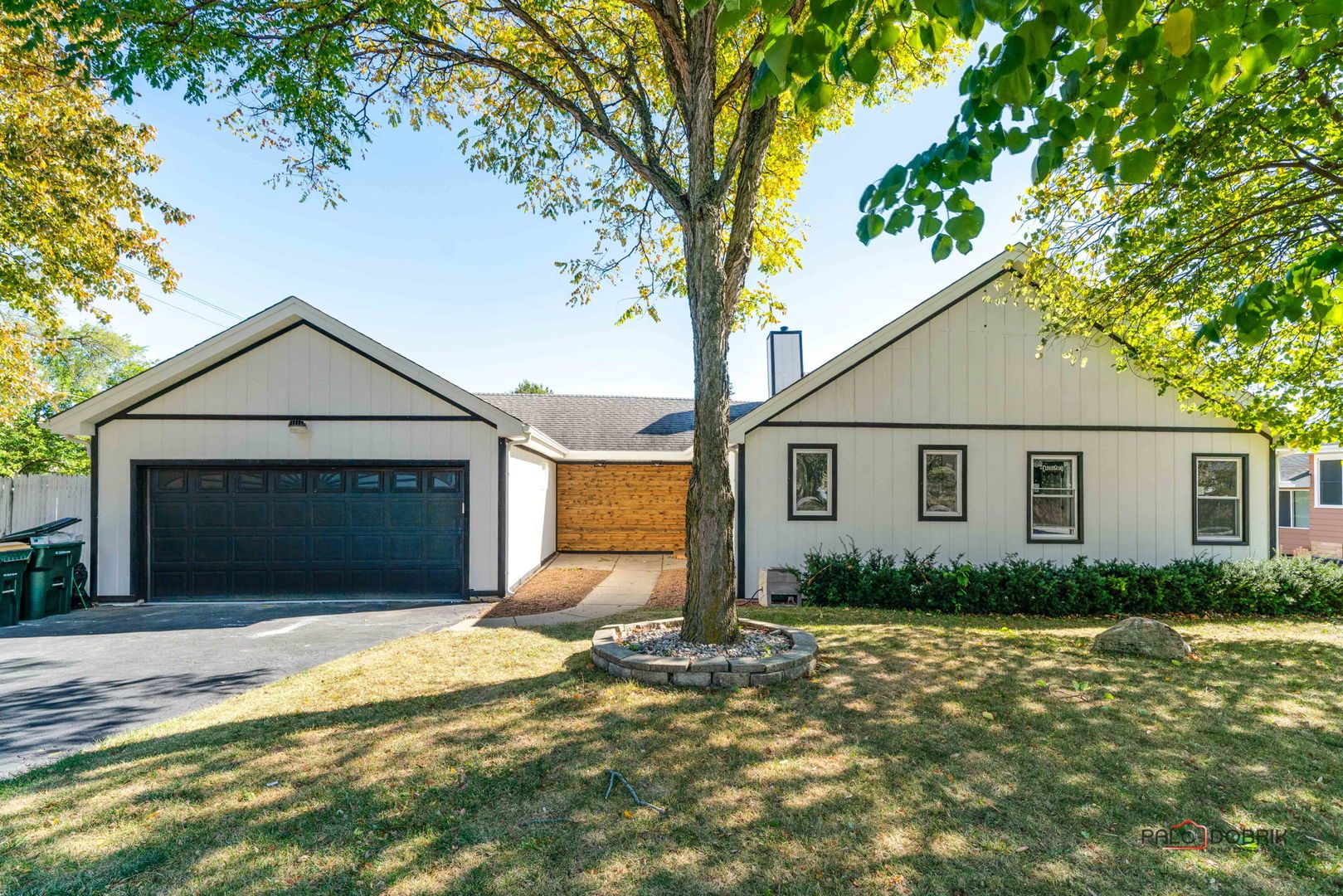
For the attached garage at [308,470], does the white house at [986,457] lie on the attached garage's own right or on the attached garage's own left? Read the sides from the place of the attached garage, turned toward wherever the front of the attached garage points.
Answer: on the attached garage's own left

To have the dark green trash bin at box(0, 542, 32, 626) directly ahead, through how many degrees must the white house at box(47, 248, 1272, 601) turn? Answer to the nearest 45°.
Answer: approximately 90° to its right

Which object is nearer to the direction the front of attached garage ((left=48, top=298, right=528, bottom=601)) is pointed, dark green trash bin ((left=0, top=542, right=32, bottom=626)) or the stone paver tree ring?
the stone paver tree ring

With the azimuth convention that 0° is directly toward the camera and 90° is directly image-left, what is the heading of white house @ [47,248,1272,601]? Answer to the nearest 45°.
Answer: approximately 0°

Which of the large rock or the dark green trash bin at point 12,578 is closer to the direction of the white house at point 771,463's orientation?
the large rock

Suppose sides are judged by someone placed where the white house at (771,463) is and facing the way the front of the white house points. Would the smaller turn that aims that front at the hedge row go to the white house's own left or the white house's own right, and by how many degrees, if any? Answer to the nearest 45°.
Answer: approximately 90° to the white house's own left
